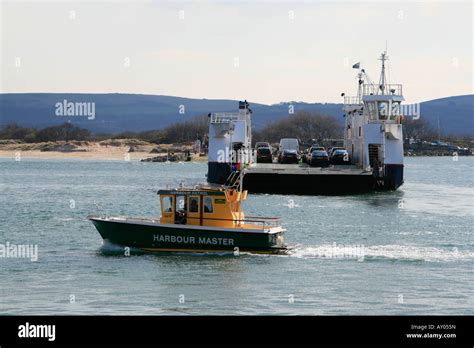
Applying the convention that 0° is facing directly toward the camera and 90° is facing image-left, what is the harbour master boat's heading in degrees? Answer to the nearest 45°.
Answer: approximately 90°
